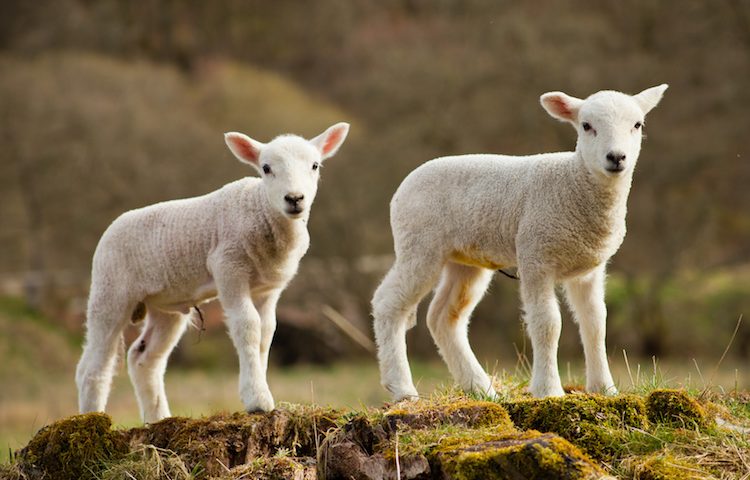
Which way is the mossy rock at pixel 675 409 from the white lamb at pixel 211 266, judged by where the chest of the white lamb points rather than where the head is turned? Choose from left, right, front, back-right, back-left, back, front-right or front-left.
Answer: front-left

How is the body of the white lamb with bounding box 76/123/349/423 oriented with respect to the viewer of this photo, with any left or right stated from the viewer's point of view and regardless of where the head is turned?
facing to the right of the viewer

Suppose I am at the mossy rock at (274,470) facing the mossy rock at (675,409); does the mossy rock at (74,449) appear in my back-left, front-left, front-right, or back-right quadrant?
back-left
